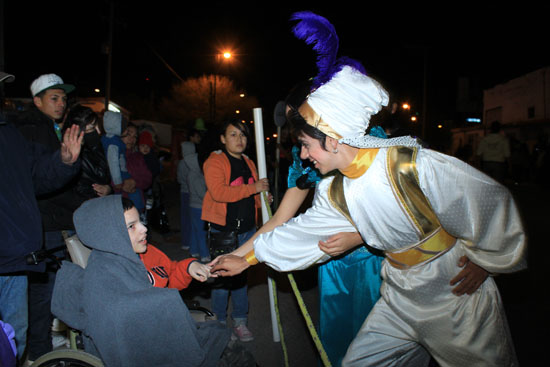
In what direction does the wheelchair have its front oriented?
to the viewer's right

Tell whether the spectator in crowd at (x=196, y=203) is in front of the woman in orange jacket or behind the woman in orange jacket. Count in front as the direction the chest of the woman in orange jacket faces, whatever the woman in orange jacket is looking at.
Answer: behind

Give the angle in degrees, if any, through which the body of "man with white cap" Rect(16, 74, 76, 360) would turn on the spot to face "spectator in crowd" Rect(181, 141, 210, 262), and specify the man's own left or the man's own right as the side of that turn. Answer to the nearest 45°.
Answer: approximately 90° to the man's own left

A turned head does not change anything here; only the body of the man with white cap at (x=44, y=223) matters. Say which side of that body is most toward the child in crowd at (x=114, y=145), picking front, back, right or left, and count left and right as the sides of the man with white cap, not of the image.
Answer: left

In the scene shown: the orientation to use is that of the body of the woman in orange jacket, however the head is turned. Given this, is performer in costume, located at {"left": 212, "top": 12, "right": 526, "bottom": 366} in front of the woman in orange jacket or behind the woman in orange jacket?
in front

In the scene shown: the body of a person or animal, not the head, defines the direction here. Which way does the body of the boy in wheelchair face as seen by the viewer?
to the viewer's right

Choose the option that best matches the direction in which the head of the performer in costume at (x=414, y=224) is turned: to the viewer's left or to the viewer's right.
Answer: to the viewer's left

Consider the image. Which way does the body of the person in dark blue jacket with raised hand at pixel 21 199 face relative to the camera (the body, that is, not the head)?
to the viewer's right
